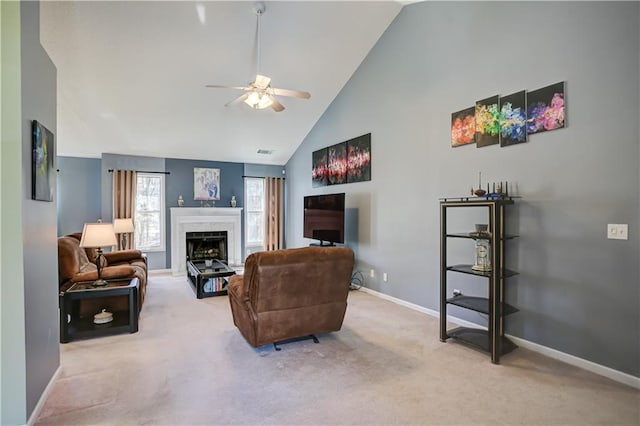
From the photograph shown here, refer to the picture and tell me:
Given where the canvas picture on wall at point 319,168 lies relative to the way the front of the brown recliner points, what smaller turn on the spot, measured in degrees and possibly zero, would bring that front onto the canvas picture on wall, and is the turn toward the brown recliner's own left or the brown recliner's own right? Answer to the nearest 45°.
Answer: approximately 45° to the brown recliner's own right

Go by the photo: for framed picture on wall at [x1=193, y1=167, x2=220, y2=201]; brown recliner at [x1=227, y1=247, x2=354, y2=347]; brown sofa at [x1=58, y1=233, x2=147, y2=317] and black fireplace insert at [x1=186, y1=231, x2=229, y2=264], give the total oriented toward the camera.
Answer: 2

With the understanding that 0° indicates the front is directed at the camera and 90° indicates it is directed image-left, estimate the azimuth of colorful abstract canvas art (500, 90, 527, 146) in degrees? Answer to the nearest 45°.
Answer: approximately 45°

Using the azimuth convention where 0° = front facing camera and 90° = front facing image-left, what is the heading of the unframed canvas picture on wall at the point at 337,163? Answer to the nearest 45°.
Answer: approximately 45°

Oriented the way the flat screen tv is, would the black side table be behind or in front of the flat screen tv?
in front

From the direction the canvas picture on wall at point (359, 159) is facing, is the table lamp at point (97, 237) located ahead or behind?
ahead

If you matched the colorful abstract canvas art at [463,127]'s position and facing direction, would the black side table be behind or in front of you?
in front

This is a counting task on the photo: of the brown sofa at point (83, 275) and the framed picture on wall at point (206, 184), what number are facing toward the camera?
1

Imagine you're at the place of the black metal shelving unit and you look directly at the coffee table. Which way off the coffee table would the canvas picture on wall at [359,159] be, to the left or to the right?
right

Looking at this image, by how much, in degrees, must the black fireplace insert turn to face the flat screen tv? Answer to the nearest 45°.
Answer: approximately 45° to its left

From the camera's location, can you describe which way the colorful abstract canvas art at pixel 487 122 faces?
facing the viewer and to the left of the viewer

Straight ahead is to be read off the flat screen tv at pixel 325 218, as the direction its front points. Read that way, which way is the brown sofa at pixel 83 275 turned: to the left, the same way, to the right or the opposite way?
the opposite way

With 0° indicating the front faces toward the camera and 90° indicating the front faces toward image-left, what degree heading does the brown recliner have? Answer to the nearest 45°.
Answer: approximately 135°

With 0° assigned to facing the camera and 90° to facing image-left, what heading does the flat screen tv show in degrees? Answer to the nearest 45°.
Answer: approximately 45°
